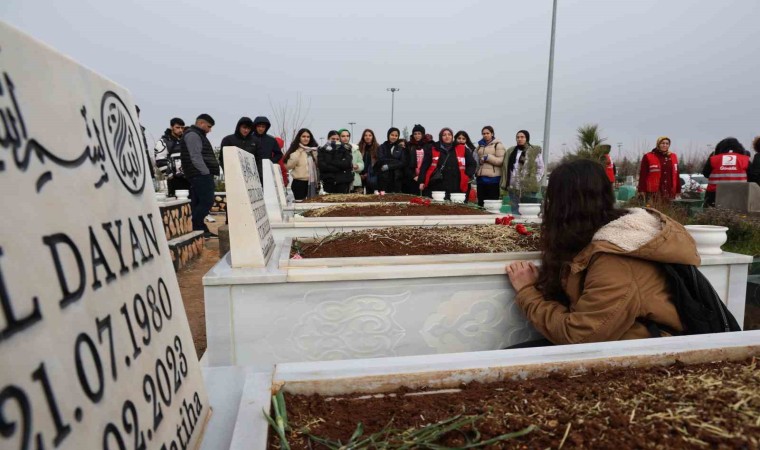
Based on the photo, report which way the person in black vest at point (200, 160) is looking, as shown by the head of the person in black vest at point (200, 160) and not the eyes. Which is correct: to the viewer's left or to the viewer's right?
to the viewer's right

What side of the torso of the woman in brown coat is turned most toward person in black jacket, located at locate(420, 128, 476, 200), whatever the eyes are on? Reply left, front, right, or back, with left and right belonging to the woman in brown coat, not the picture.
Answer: front

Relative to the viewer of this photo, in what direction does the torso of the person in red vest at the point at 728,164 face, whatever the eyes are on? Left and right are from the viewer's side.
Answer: facing away from the viewer

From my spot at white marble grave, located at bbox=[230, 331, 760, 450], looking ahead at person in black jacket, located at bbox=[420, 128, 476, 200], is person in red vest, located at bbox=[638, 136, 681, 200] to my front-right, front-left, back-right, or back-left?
front-right

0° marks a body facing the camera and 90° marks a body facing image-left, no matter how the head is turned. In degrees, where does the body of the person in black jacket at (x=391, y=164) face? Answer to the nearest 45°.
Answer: approximately 0°

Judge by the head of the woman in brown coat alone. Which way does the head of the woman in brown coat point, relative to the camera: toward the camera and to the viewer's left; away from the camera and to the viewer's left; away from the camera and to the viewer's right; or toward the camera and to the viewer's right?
away from the camera and to the viewer's left

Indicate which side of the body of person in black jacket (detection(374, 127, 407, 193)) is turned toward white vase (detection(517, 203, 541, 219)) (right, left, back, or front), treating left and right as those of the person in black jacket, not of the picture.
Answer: front

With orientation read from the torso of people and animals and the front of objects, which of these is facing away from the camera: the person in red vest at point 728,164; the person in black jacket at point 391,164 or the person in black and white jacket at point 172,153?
the person in red vest

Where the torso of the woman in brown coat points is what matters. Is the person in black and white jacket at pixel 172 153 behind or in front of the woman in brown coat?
in front

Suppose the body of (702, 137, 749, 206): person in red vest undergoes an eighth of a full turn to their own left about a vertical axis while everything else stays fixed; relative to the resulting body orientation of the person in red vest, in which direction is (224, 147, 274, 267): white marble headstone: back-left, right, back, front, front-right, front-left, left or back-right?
back-left

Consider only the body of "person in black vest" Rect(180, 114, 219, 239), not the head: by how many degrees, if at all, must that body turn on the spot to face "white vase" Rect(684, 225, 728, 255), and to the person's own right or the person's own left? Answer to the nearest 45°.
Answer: approximately 45° to the person's own right

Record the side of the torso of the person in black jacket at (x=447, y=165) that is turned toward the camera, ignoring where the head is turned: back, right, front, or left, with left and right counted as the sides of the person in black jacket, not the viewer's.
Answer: front

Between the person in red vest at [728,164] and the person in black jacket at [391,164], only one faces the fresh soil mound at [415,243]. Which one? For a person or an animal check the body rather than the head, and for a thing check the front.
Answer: the person in black jacket

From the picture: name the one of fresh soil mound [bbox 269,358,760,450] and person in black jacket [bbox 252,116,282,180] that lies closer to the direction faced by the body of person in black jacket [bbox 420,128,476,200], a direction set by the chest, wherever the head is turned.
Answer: the fresh soil mound

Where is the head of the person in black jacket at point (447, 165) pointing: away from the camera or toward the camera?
toward the camera

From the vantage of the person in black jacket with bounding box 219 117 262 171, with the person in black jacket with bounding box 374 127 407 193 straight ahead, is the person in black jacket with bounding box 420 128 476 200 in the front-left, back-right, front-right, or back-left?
front-right
